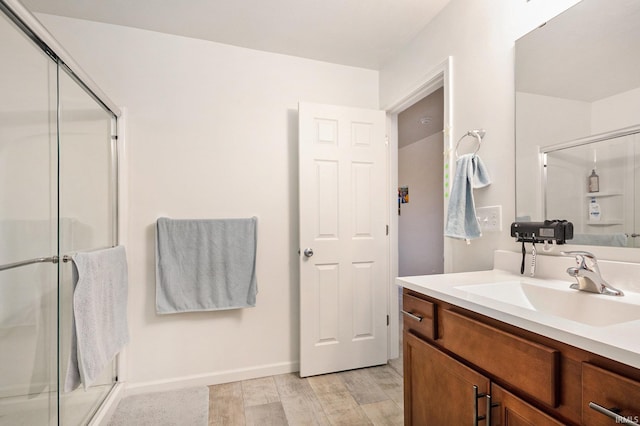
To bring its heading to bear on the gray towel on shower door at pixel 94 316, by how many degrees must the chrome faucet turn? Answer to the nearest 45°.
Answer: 0° — it already faces it

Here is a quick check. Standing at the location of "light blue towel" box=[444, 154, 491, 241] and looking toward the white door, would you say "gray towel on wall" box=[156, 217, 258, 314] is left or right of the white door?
left

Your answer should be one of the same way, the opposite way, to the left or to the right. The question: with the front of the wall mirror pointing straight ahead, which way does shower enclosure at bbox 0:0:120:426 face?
the opposite way

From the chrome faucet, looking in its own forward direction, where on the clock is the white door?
The white door is roughly at 2 o'clock from the chrome faucet.

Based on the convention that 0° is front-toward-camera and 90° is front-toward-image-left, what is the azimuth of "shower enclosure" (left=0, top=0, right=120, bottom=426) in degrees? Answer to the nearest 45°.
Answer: approximately 315°

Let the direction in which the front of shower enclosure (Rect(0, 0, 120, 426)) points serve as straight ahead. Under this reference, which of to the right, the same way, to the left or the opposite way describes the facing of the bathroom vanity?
the opposite way

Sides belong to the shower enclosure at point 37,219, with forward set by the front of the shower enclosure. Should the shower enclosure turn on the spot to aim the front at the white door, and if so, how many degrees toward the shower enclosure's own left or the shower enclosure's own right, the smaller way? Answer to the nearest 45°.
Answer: approximately 45° to the shower enclosure's own left

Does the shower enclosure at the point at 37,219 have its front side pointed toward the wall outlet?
yes
